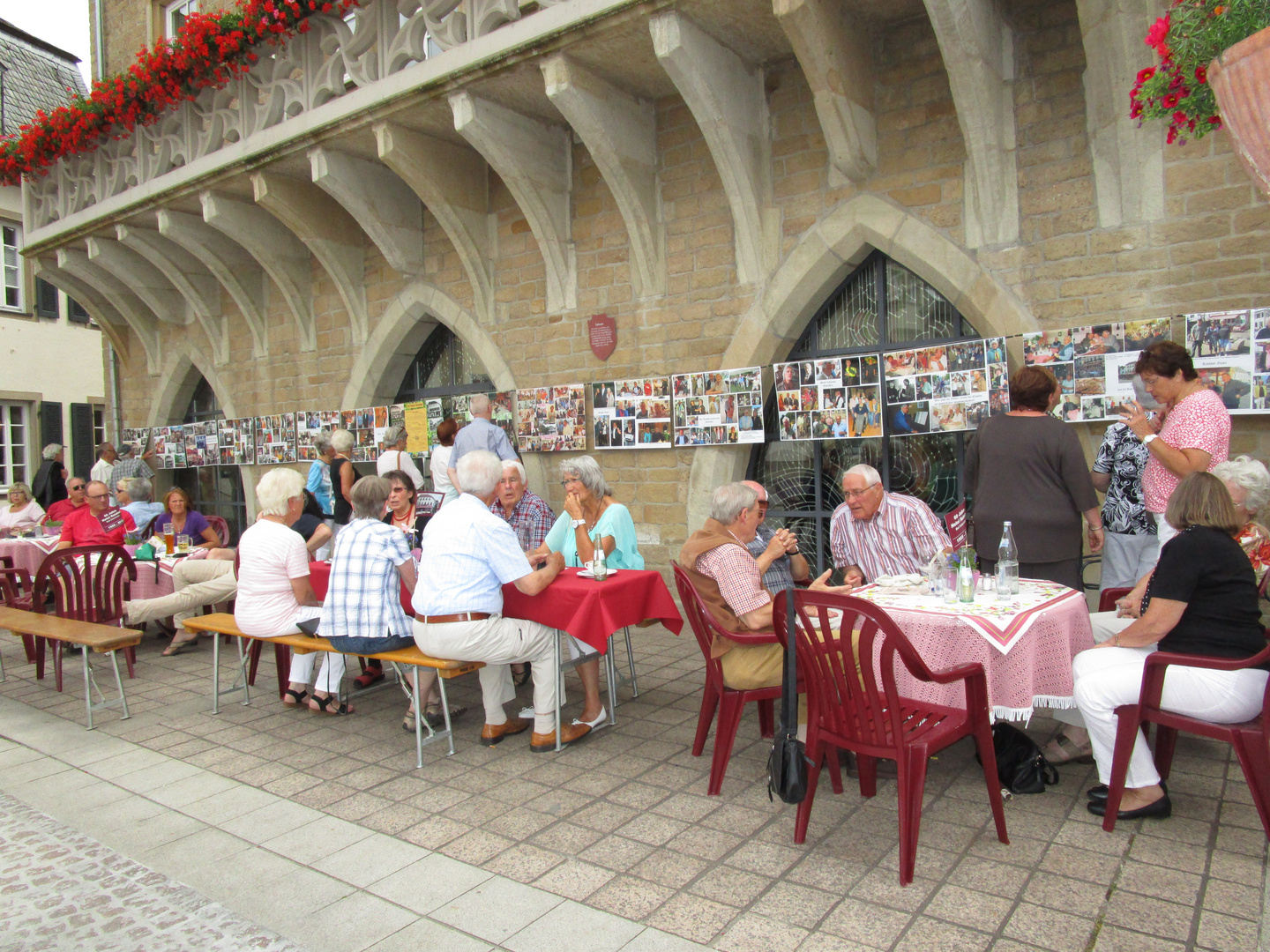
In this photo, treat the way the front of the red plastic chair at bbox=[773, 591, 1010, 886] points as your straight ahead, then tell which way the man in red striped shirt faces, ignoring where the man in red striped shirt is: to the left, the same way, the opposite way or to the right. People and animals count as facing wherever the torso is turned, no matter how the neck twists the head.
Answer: the opposite way

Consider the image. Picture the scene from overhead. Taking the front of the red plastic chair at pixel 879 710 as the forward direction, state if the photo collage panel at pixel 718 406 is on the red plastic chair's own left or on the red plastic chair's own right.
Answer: on the red plastic chair's own left

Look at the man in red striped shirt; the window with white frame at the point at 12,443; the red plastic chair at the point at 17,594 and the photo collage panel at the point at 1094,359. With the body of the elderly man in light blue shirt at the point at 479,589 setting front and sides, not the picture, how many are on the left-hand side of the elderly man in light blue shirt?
2

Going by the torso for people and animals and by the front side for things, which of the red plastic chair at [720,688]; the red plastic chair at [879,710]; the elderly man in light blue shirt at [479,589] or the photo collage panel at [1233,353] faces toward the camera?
the photo collage panel

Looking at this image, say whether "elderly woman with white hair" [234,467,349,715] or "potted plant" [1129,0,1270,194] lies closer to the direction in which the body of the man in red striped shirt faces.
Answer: the elderly woman with white hair

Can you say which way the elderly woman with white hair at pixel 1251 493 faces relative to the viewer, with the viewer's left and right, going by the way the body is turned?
facing to the left of the viewer

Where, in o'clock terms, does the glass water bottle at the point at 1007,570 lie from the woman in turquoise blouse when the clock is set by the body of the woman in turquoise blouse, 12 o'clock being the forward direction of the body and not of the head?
The glass water bottle is roughly at 9 o'clock from the woman in turquoise blouse.

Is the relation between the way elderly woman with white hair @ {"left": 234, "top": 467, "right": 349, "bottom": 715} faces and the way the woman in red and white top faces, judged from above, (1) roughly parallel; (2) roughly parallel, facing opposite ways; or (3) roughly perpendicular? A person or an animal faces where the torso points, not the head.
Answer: roughly perpendicular

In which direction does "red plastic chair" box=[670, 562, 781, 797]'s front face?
to the viewer's right

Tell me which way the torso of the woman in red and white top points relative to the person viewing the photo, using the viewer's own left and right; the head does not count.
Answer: facing to the left of the viewer

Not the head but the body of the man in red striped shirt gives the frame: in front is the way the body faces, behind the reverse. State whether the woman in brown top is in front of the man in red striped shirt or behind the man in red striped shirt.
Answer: behind

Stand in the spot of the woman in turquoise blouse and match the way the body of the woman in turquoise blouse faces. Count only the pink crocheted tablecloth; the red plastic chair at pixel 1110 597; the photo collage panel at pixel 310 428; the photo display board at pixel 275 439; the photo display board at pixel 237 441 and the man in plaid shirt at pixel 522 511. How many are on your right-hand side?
4

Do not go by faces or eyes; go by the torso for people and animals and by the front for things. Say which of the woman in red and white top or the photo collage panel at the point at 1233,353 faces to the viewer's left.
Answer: the woman in red and white top

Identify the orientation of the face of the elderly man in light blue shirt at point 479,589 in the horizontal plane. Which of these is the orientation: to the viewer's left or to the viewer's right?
to the viewer's right
